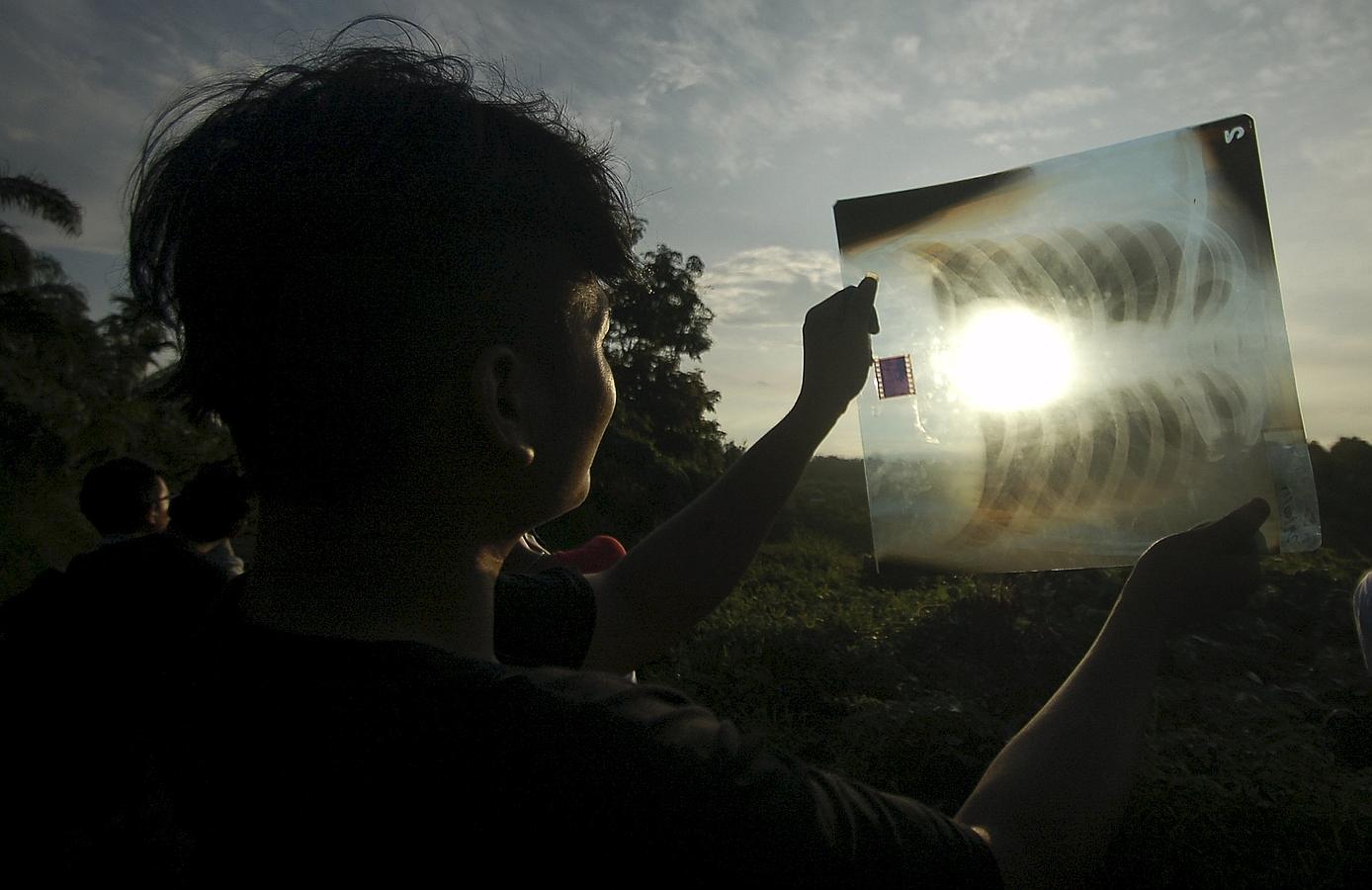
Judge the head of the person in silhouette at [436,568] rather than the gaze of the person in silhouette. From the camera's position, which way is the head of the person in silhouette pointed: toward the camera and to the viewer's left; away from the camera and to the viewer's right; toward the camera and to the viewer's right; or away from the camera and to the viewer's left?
away from the camera and to the viewer's right

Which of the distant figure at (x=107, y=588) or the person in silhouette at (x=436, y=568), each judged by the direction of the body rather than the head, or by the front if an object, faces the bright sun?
the person in silhouette

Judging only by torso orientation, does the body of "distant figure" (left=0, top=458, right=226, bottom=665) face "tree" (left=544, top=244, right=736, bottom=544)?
yes

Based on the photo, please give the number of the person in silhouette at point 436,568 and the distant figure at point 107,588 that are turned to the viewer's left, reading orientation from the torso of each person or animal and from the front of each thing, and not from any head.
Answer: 0

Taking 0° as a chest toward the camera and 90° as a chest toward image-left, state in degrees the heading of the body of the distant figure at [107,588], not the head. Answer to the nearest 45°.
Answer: approximately 225°

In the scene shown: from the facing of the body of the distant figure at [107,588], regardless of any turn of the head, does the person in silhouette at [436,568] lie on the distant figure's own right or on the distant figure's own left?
on the distant figure's own right

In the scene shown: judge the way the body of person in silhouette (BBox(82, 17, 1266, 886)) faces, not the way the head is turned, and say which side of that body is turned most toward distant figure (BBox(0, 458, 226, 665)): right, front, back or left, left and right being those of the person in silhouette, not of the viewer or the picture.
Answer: left

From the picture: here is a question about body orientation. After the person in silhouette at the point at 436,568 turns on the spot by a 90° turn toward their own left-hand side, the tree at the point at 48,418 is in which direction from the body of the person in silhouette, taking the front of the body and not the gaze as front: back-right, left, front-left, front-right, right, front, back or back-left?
front

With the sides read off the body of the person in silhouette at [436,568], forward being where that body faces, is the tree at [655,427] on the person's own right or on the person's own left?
on the person's own left

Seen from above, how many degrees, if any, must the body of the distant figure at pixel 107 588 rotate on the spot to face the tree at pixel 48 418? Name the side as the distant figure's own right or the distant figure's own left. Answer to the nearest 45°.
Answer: approximately 45° to the distant figure's own left

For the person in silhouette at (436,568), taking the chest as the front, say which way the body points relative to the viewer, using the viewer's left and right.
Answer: facing away from the viewer and to the right of the viewer

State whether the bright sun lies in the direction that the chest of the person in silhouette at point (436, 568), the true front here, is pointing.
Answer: yes
